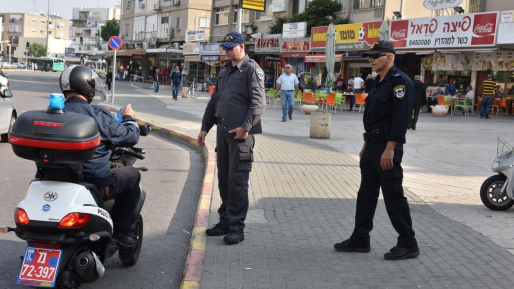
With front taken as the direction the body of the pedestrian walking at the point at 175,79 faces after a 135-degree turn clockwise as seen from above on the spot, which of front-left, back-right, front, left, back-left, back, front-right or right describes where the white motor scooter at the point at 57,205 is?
back-left

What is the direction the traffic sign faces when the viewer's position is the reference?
facing the viewer

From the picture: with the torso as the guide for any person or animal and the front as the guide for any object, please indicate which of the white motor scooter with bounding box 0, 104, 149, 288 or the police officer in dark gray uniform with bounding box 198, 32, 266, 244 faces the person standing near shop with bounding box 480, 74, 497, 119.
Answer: the white motor scooter

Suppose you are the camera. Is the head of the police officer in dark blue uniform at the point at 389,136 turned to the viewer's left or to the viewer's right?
to the viewer's left

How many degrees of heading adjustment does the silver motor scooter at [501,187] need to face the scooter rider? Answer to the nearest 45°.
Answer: approximately 45° to its left

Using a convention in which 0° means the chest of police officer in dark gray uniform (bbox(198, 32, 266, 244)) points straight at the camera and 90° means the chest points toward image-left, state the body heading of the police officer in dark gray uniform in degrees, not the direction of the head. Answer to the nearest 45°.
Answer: approximately 45°

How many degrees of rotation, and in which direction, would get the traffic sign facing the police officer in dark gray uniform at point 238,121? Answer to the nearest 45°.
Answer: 0° — it already faces them

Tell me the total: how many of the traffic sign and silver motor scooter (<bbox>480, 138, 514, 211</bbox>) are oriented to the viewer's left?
1

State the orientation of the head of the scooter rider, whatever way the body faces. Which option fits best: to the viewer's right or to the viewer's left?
to the viewer's right

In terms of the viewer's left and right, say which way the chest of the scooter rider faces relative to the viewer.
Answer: facing away from the viewer and to the right of the viewer

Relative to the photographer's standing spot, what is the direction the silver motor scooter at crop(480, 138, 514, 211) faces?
facing to the left of the viewer

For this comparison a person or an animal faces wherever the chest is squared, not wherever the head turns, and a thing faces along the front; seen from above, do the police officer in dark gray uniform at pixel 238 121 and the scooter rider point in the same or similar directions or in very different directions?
very different directions

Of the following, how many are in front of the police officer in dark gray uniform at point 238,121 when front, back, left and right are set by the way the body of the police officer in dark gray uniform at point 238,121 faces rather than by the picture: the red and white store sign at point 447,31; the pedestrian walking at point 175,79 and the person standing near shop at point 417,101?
0
